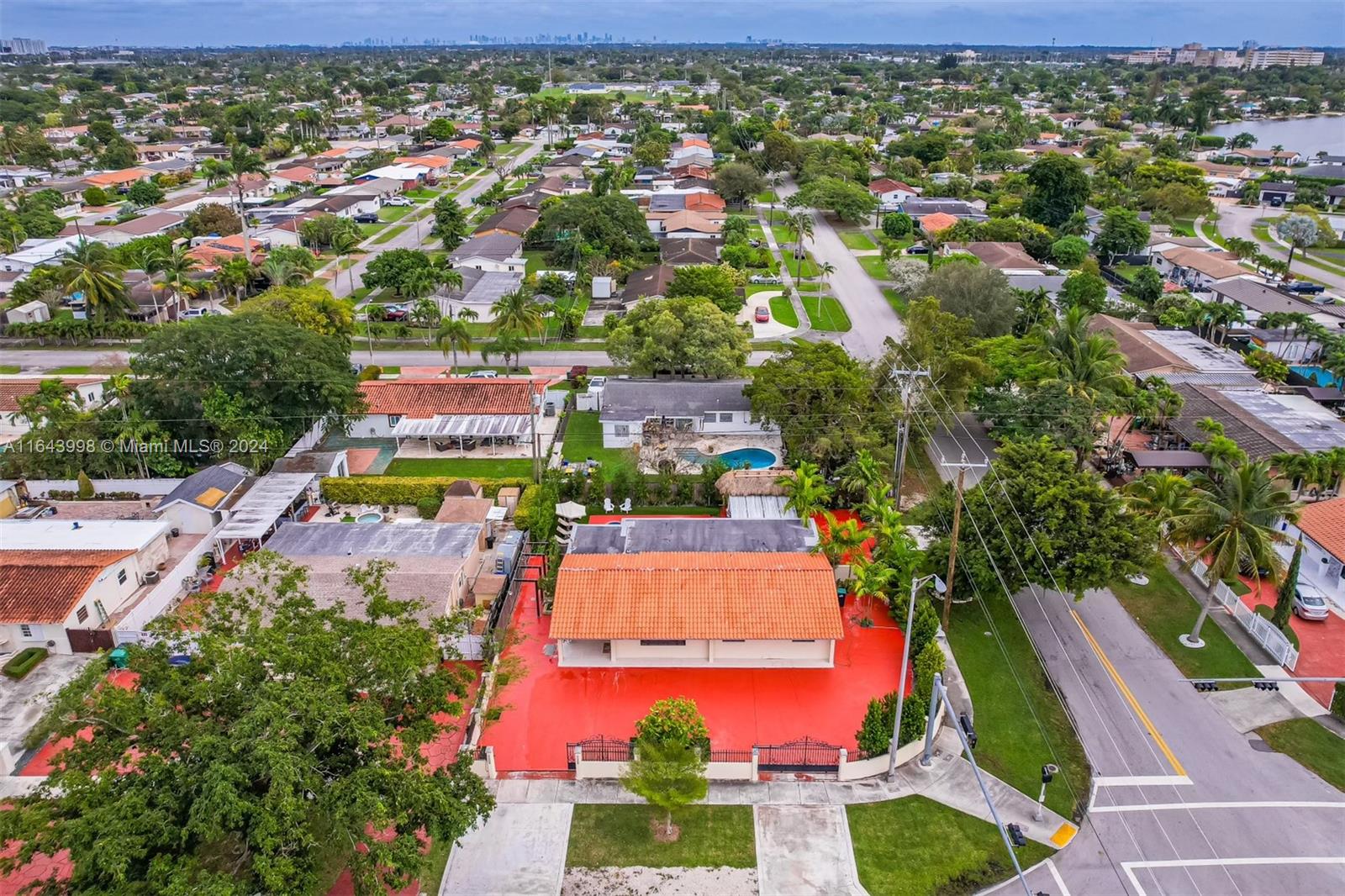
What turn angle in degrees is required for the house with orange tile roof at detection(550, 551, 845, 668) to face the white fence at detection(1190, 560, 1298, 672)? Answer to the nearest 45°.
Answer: approximately 90° to its left

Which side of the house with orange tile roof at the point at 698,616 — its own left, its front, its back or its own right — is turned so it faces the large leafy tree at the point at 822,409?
back

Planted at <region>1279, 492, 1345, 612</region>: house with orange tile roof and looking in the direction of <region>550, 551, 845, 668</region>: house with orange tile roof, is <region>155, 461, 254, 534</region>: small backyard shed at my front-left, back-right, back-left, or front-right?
front-right

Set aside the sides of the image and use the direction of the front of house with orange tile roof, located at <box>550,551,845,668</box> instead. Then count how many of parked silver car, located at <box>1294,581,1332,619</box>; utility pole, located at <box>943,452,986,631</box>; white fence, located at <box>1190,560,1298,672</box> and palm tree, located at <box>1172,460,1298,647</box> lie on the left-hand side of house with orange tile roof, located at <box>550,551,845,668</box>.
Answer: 4

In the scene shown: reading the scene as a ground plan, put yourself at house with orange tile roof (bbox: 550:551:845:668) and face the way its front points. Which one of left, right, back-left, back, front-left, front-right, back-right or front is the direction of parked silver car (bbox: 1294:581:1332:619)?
left

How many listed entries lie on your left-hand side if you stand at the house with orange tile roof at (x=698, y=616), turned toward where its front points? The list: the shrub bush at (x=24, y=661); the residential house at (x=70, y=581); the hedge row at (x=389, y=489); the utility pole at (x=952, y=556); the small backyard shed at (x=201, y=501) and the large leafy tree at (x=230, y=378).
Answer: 1

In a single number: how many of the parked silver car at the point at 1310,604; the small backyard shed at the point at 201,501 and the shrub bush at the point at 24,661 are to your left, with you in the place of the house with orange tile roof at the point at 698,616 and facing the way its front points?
1

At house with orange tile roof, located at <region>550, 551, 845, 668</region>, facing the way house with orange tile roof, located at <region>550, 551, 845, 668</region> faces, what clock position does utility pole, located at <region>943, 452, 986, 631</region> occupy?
The utility pole is roughly at 9 o'clock from the house with orange tile roof.

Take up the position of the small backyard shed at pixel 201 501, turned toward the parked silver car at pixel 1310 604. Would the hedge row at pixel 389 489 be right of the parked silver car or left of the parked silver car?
left

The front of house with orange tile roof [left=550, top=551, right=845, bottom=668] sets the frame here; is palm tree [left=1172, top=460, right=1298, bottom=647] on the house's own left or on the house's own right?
on the house's own left

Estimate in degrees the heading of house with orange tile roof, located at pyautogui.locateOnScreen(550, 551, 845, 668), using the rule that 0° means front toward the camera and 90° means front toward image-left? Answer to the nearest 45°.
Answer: approximately 0°

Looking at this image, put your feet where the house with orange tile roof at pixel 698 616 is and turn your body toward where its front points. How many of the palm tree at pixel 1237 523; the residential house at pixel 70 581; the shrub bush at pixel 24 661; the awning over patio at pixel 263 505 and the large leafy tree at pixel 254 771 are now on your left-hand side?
1

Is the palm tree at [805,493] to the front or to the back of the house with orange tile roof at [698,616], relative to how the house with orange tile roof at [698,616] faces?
to the back

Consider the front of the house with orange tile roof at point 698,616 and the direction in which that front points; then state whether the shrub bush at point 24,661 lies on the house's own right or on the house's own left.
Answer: on the house's own right

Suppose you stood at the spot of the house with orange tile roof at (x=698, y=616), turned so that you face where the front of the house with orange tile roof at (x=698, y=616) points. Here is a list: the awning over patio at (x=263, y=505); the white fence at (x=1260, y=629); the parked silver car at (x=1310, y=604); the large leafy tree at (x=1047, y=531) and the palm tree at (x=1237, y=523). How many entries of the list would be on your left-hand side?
4

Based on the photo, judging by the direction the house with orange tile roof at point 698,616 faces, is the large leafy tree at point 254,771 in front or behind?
in front
